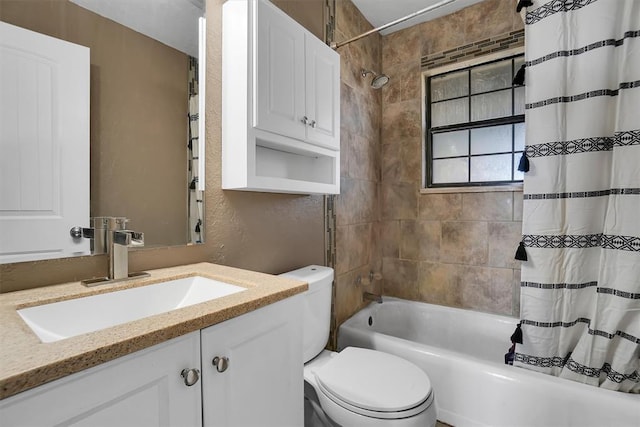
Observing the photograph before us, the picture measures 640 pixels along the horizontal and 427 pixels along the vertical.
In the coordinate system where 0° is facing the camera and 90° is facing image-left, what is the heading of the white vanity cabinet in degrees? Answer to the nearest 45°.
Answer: approximately 315°

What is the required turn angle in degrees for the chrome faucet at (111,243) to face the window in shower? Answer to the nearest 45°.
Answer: approximately 45° to its left

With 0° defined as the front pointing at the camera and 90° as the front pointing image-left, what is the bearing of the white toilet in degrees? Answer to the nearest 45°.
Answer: approximately 315°

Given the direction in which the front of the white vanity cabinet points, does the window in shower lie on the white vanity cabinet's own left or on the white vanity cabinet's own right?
on the white vanity cabinet's own left

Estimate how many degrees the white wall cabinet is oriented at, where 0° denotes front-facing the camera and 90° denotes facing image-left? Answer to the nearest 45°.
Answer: approximately 315°
